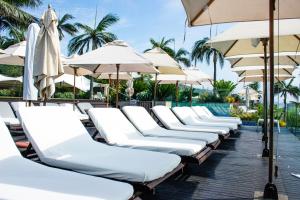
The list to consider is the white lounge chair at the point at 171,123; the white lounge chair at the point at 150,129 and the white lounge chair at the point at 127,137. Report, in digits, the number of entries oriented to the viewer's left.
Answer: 0

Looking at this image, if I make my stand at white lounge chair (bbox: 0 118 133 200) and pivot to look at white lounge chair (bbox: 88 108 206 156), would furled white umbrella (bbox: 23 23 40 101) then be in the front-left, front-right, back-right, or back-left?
front-left

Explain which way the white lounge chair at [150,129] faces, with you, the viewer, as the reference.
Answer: facing the viewer and to the right of the viewer

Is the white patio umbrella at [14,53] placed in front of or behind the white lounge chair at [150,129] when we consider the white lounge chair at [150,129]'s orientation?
behind

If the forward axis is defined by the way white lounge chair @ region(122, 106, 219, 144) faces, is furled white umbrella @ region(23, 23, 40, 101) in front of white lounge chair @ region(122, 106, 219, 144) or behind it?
behind

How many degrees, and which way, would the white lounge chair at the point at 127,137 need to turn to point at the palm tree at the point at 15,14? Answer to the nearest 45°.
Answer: approximately 180°

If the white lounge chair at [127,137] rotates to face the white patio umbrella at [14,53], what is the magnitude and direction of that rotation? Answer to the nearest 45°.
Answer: approximately 180°

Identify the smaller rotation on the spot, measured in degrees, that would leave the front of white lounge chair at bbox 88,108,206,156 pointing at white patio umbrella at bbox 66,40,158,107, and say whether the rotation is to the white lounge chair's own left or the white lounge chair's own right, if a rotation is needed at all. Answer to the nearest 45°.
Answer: approximately 135° to the white lounge chair's own left

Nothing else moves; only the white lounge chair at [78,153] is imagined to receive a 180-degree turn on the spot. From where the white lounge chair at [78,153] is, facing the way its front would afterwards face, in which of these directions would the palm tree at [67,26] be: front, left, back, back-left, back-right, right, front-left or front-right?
front-right

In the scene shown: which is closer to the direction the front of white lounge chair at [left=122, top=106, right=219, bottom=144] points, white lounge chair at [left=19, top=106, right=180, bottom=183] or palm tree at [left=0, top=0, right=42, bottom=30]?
the white lounge chair
